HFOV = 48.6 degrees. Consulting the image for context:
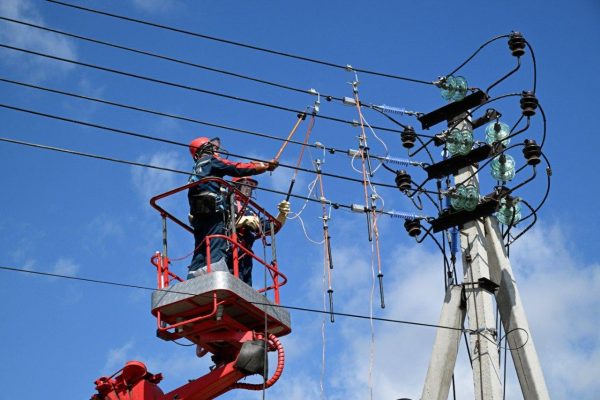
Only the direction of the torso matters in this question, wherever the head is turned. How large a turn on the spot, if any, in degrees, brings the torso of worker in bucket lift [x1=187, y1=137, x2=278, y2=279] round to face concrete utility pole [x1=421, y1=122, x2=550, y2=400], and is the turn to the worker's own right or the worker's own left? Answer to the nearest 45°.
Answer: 0° — they already face it

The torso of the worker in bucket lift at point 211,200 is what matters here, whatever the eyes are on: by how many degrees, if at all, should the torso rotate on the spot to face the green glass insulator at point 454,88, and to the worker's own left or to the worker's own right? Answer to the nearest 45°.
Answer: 0° — they already face it

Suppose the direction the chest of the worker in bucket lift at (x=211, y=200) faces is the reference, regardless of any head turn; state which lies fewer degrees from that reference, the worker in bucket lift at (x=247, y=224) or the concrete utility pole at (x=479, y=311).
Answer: the concrete utility pole

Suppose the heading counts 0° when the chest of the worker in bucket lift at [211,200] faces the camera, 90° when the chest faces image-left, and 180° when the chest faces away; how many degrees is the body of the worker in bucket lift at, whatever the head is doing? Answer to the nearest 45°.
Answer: approximately 270°
